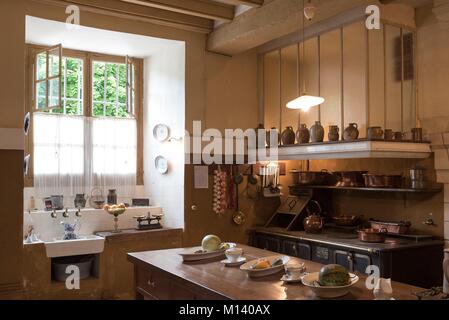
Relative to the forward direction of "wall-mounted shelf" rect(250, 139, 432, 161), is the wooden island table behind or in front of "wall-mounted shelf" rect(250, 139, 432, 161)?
in front

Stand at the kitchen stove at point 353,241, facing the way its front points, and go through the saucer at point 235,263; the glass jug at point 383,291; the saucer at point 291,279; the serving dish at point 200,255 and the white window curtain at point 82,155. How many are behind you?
0

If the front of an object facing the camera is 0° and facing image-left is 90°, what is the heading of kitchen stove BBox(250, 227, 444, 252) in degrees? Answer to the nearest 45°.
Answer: approximately 45°

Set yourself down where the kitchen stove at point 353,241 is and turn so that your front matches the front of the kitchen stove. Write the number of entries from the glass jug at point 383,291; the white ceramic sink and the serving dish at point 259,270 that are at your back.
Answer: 0

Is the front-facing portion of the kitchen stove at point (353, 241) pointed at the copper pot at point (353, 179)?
no

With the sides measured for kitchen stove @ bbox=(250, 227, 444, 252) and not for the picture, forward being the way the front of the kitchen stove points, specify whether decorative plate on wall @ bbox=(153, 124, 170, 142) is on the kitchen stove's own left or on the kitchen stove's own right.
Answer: on the kitchen stove's own right

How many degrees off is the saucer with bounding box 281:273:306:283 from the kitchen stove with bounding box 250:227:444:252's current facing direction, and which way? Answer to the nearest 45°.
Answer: approximately 45° to its left

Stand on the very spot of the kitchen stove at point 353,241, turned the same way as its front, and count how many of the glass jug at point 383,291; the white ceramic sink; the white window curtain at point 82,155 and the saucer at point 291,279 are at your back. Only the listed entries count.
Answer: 0

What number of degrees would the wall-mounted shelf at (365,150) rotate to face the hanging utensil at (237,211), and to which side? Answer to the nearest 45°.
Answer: approximately 90° to its right

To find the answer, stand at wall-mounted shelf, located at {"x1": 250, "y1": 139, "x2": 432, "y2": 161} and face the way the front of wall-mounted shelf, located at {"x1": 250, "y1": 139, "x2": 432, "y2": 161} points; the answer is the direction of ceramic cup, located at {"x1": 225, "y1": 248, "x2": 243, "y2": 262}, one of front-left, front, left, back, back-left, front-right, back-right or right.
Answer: front

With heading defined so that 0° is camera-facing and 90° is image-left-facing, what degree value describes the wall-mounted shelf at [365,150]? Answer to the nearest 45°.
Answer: approximately 45°

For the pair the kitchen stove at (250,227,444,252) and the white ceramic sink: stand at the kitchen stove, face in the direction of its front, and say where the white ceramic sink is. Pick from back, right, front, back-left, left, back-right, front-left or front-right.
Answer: front-right

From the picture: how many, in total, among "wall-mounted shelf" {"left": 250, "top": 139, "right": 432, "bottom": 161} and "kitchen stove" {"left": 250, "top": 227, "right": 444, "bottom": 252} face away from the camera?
0

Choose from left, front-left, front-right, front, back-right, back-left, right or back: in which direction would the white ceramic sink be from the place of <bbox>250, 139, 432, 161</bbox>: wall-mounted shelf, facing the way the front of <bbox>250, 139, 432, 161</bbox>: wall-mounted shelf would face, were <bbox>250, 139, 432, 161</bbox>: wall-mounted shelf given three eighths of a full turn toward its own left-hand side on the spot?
back

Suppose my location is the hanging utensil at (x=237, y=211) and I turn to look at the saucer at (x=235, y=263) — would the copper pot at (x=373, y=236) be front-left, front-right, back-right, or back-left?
front-left

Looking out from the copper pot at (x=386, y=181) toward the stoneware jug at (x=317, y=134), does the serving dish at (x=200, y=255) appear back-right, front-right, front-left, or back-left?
front-left

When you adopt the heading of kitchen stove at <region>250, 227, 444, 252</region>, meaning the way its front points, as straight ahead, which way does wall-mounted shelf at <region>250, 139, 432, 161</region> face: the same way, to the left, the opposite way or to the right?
the same way

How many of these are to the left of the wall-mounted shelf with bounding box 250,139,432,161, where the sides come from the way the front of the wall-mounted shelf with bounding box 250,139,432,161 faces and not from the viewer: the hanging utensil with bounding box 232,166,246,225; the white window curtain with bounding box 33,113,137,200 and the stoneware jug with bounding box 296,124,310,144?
0

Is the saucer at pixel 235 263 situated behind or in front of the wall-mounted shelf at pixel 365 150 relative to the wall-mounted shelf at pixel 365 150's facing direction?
in front

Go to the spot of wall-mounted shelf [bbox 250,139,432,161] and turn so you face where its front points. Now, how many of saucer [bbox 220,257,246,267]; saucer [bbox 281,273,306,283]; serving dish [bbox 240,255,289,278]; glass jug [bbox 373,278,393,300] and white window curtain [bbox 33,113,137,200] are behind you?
0

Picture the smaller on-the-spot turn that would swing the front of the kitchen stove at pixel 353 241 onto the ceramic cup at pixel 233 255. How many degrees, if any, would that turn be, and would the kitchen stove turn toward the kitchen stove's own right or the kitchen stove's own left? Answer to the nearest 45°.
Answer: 0° — it already faces it

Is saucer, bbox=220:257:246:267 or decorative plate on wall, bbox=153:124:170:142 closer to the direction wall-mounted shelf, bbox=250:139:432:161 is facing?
the saucer
